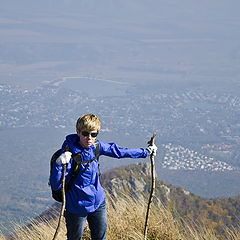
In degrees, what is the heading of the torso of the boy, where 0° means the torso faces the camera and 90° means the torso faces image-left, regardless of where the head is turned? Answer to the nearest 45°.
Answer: approximately 315°
